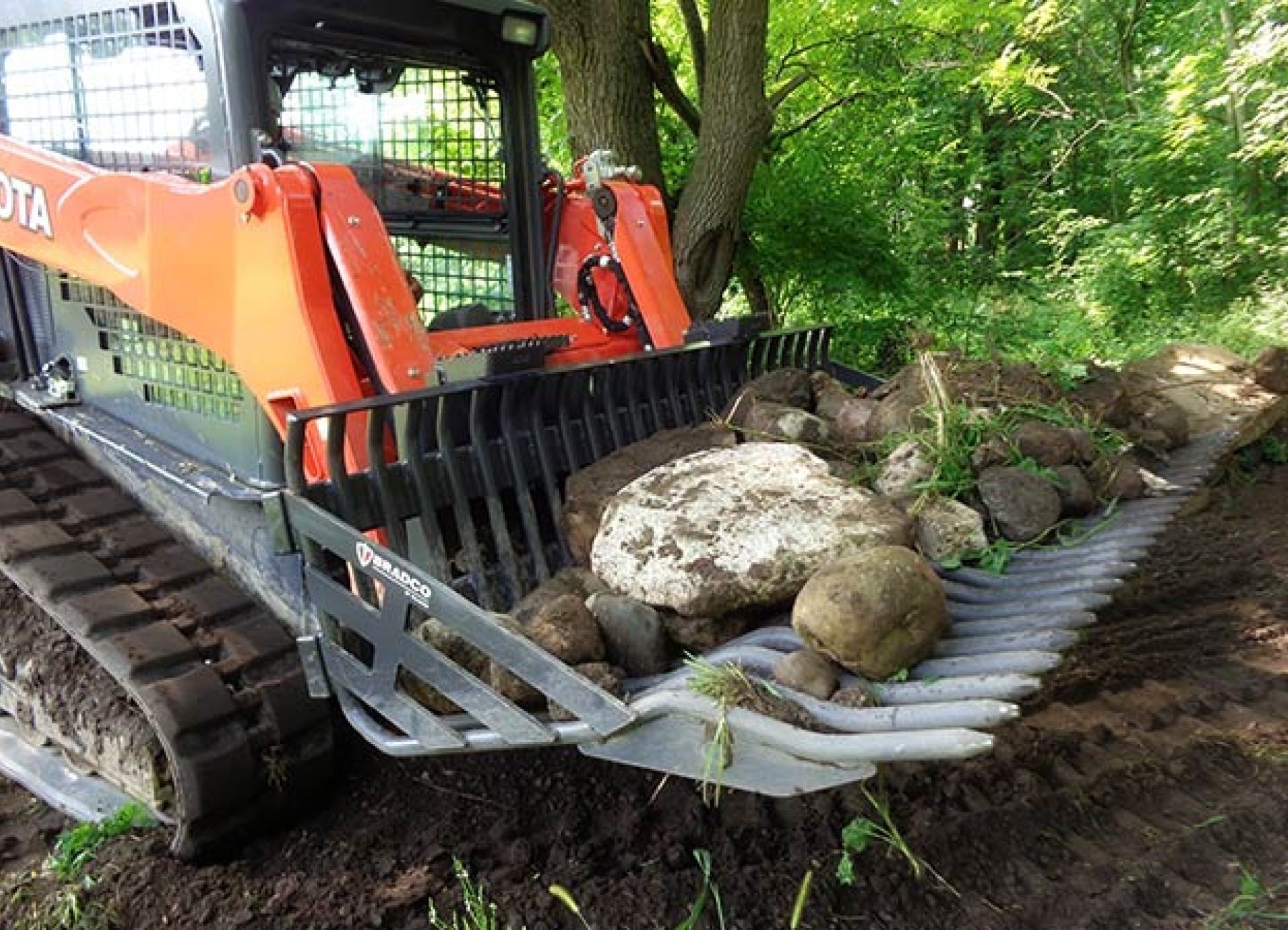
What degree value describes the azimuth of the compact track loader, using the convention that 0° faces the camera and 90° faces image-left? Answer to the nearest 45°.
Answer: approximately 315°
